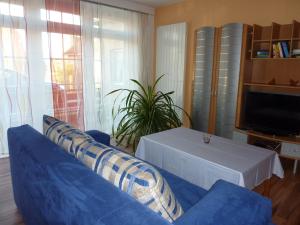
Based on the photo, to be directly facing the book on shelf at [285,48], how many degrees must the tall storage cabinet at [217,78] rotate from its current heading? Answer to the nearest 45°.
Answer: approximately 90° to its left

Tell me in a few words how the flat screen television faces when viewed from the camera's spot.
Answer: facing the viewer and to the left of the viewer

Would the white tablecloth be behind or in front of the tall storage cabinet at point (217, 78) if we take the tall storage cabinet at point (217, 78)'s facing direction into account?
in front

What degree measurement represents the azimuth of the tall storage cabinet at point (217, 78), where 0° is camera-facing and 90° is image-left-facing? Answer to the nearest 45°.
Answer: approximately 45°

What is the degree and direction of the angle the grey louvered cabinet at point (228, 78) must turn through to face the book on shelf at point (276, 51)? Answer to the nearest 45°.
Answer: approximately 90° to its left

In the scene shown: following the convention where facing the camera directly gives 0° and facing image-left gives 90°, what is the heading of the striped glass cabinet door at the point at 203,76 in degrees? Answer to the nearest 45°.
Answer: approximately 45°
